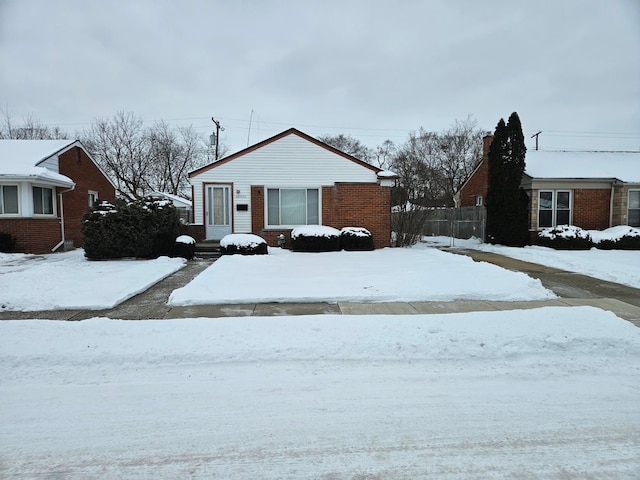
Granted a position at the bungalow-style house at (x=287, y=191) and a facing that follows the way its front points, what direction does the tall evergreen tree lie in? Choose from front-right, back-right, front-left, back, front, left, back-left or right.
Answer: left

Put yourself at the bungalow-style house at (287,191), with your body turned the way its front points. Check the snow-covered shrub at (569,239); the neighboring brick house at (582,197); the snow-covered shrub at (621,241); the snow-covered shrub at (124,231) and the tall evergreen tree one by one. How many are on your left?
4

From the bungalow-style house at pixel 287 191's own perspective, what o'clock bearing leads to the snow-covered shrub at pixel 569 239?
The snow-covered shrub is roughly at 9 o'clock from the bungalow-style house.

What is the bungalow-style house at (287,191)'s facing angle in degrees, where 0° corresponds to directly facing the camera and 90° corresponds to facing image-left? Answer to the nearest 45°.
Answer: approximately 0°

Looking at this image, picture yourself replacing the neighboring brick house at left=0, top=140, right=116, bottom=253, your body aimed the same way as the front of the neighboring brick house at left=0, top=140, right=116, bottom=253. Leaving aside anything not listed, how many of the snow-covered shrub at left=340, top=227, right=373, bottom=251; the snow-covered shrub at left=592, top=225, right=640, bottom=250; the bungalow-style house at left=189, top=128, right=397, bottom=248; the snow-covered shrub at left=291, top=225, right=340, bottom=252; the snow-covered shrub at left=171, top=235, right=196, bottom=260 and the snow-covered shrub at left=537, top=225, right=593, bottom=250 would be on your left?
6

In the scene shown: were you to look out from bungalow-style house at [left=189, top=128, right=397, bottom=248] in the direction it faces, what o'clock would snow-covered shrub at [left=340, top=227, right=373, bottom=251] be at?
The snow-covered shrub is roughly at 10 o'clock from the bungalow-style house.

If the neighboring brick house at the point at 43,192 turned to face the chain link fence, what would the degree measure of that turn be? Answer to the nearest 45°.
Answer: approximately 135° to its left

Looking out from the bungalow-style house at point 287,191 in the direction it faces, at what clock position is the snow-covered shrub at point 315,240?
The snow-covered shrub is roughly at 11 o'clock from the bungalow-style house.

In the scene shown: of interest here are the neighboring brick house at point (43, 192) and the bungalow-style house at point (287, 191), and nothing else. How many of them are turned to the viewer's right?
0

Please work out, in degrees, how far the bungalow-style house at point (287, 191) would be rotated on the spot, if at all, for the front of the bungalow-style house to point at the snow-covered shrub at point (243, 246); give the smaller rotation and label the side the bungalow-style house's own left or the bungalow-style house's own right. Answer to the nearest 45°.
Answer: approximately 45° to the bungalow-style house's own right

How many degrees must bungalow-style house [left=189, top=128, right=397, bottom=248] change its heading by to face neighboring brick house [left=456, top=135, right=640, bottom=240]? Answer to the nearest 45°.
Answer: approximately 90° to its left

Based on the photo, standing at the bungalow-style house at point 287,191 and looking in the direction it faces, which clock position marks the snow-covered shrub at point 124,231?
The snow-covered shrub is roughly at 2 o'clock from the bungalow-style house.

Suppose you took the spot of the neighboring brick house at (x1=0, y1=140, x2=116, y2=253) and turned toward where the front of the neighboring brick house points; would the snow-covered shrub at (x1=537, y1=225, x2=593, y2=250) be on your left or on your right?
on your left

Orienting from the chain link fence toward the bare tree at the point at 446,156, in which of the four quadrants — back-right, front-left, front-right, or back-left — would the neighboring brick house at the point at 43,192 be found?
back-left

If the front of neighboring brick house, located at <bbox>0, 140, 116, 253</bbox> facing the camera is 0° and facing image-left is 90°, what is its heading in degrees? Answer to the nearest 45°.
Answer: approximately 45°

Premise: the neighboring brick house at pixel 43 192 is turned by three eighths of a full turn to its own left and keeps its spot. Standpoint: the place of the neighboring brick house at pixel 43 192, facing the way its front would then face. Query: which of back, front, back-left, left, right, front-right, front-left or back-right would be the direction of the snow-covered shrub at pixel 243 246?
front-right

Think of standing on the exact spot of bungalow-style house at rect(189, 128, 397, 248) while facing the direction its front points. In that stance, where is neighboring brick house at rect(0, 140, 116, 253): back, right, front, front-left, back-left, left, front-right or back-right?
right
